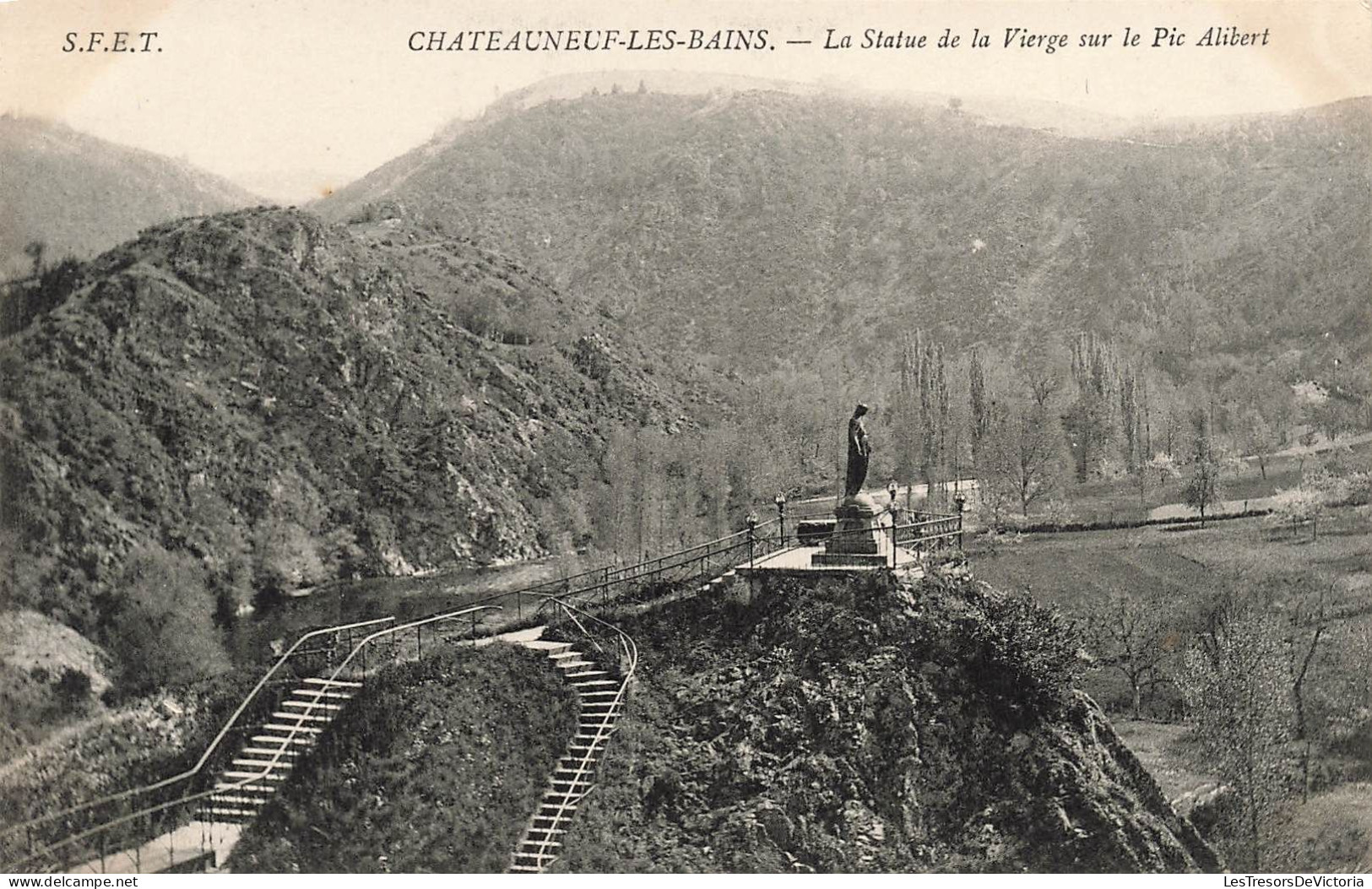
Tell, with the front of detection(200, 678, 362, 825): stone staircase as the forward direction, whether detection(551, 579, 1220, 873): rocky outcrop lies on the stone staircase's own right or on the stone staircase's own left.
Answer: on the stone staircase's own left

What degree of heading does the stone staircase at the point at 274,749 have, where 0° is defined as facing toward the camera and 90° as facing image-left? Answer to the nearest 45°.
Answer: approximately 45°

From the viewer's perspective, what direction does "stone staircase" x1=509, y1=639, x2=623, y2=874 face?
toward the camera

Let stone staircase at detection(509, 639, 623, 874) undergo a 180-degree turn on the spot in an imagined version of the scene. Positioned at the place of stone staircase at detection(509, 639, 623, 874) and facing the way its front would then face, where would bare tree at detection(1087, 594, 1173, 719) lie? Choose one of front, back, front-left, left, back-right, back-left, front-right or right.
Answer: front-right

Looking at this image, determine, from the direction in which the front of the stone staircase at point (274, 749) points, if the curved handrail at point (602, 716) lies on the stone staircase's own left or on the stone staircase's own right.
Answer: on the stone staircase's own left

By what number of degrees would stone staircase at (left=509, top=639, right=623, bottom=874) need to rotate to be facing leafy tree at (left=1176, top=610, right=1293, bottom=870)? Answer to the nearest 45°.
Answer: approximately 90° to its left

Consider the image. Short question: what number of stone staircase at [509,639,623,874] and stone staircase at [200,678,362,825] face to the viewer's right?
0

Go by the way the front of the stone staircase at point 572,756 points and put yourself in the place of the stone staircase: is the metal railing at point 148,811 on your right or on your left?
on your right

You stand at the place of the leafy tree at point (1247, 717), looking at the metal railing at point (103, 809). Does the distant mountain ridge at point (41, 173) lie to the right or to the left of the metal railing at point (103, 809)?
right

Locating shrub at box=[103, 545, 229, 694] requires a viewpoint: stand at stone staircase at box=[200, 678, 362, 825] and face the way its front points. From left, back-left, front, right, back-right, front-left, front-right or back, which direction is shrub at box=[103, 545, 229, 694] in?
back-right

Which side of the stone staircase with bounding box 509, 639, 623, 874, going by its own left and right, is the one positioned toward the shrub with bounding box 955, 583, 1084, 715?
left

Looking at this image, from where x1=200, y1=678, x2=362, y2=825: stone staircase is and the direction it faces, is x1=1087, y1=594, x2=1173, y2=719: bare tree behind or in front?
behind

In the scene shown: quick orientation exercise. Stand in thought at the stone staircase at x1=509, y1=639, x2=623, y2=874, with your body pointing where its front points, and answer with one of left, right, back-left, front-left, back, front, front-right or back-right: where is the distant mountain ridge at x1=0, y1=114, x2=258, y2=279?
back-right

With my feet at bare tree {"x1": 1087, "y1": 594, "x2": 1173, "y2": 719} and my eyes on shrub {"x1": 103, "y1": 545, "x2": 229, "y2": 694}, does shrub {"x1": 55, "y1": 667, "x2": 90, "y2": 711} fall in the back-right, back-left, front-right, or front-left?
front-left
